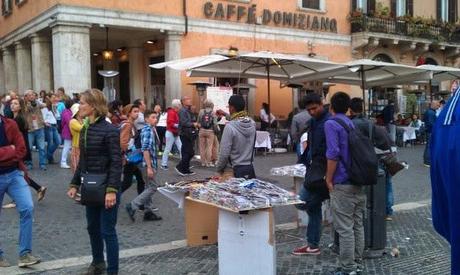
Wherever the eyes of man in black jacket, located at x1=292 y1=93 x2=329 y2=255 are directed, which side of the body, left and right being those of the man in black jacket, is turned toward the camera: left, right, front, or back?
left

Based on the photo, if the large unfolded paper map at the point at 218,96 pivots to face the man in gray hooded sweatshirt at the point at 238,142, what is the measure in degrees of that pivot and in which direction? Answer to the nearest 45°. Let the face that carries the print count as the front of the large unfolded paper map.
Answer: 0° — it already faces them

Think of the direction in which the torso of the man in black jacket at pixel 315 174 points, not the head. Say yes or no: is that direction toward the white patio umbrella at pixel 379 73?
no

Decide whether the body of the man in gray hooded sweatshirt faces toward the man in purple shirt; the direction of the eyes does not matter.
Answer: no

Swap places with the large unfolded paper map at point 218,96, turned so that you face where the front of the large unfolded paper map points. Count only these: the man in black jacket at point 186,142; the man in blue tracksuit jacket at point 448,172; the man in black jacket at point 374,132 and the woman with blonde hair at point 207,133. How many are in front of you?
4

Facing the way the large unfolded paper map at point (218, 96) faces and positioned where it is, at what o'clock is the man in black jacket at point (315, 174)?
The man in black jacket is roughly at 12 o'clock from the large unfolded paper map.

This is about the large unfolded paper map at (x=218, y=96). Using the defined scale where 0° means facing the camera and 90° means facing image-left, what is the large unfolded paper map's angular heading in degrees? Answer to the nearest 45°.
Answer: approximately 0°

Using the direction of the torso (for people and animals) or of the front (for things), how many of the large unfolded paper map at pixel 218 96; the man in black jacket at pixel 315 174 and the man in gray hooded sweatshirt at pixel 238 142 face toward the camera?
1

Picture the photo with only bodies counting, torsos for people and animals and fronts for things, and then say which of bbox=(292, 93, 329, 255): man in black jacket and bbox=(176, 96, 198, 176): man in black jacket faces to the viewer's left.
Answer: bbox=(292, 93, 329, 255): man in black jacket

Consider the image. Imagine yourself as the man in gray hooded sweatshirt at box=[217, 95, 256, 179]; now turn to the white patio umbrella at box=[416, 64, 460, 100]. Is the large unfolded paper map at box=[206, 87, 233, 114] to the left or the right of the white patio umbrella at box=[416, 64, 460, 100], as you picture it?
left
